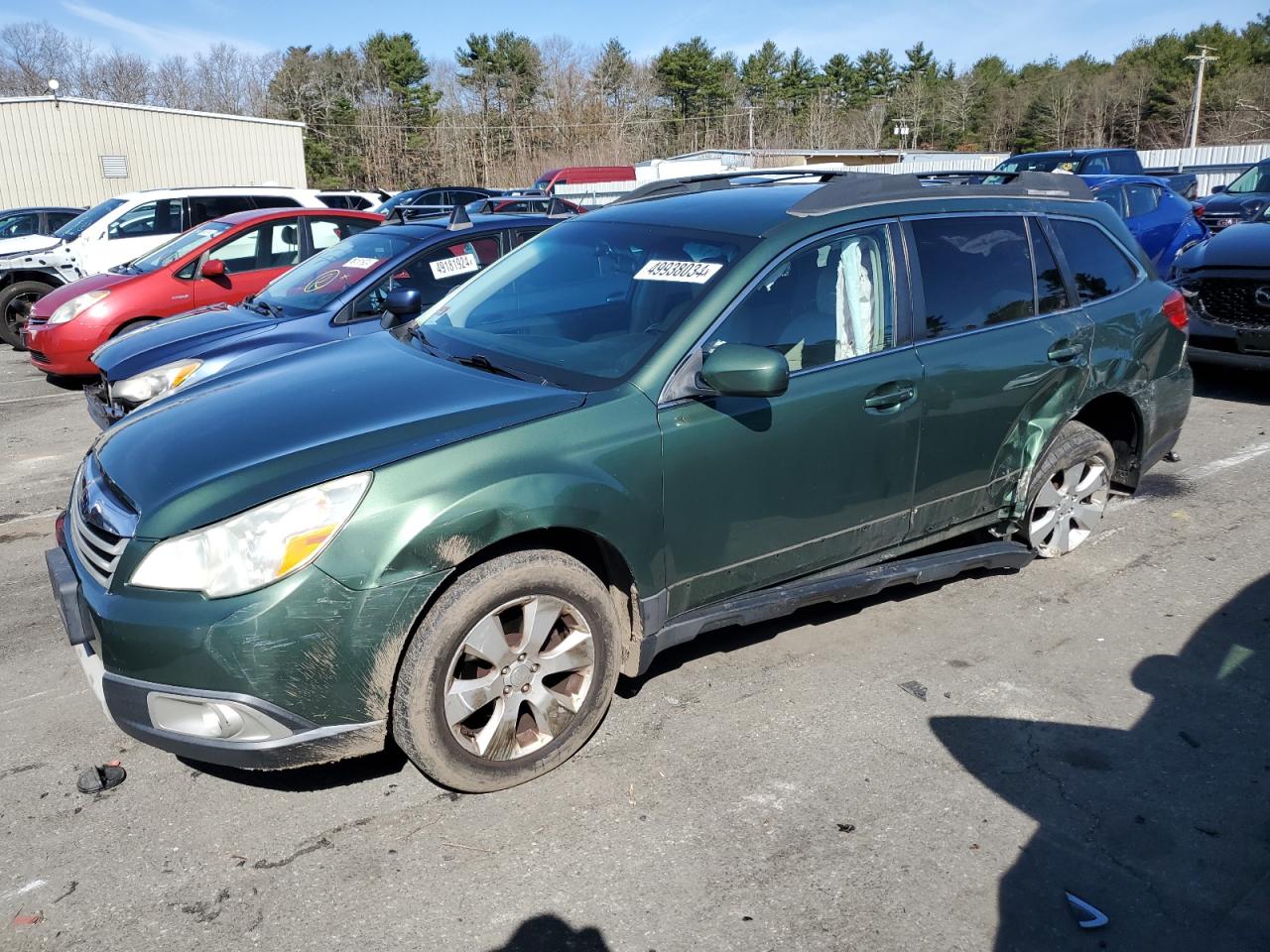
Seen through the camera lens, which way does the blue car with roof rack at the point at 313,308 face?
facing the viewer and to the left of the viewer

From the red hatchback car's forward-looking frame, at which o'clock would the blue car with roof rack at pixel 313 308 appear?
The blue car with roof rack is roughly at 10 o'clock from the red hatchback car.

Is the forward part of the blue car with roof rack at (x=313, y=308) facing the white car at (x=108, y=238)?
no

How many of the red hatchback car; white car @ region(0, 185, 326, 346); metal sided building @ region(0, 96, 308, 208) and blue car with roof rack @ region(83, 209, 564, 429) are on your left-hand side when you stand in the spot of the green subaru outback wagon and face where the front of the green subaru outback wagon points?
0

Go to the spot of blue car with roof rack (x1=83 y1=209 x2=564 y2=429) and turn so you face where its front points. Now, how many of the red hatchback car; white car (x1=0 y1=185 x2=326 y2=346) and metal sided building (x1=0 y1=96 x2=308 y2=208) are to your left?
0

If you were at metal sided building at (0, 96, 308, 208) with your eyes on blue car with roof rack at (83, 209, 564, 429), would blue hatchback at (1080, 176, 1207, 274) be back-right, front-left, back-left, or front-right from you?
front-left

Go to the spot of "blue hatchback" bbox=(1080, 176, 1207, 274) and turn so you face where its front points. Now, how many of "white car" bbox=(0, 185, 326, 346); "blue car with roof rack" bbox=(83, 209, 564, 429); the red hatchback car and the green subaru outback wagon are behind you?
0

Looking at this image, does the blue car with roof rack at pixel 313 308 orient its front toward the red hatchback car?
no

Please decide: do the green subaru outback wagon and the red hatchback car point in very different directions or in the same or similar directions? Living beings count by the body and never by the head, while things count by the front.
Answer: same or similar directions

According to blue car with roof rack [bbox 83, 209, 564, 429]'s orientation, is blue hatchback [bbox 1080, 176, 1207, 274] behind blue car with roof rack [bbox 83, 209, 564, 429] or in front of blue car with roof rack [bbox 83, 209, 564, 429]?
behind

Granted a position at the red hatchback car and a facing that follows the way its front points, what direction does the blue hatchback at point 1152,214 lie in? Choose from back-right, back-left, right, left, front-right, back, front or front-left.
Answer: back-left

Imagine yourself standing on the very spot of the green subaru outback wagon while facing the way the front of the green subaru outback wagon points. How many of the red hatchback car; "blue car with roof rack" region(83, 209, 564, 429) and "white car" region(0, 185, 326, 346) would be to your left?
0

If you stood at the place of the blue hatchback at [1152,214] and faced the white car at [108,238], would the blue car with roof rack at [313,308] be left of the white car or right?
left

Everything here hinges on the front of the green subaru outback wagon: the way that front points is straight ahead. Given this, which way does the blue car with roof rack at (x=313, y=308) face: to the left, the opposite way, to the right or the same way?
the same way
